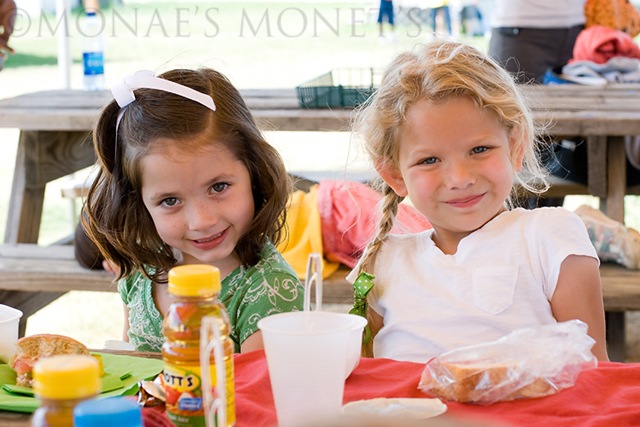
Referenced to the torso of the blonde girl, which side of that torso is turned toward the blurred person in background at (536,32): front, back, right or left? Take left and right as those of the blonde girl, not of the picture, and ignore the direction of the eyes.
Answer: back

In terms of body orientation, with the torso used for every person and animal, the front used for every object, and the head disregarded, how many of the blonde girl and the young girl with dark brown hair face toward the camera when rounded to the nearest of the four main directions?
2

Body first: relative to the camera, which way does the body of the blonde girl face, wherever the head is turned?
toward the camera

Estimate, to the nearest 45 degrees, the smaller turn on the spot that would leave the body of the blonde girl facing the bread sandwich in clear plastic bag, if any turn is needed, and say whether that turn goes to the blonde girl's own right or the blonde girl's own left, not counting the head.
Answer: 0° — they already face it

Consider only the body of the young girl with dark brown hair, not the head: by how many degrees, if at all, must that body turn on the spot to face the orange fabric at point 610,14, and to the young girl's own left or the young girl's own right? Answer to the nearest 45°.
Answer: approximately 135° to the young girl's own left

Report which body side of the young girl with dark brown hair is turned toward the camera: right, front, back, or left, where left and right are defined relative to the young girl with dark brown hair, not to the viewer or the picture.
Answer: front

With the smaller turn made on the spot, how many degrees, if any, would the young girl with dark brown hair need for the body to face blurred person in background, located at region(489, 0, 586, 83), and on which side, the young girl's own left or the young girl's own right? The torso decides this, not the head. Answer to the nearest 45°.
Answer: approximately 135° to the young girl's own left

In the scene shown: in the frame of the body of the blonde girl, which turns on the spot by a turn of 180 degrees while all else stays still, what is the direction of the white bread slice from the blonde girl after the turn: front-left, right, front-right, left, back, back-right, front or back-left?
back

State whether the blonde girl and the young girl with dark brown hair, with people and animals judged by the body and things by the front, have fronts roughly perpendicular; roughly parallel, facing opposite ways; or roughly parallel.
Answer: roughly parallel

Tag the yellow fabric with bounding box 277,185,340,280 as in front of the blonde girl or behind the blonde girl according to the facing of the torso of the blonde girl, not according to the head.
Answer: behind
